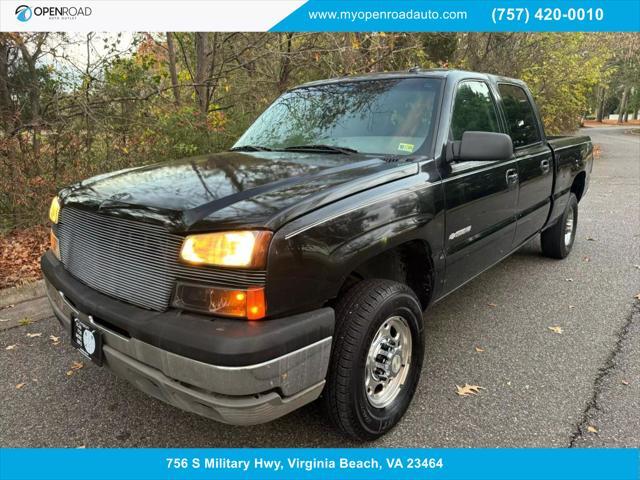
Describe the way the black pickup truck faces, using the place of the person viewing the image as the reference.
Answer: facing the viewer and to the left of the viewer
